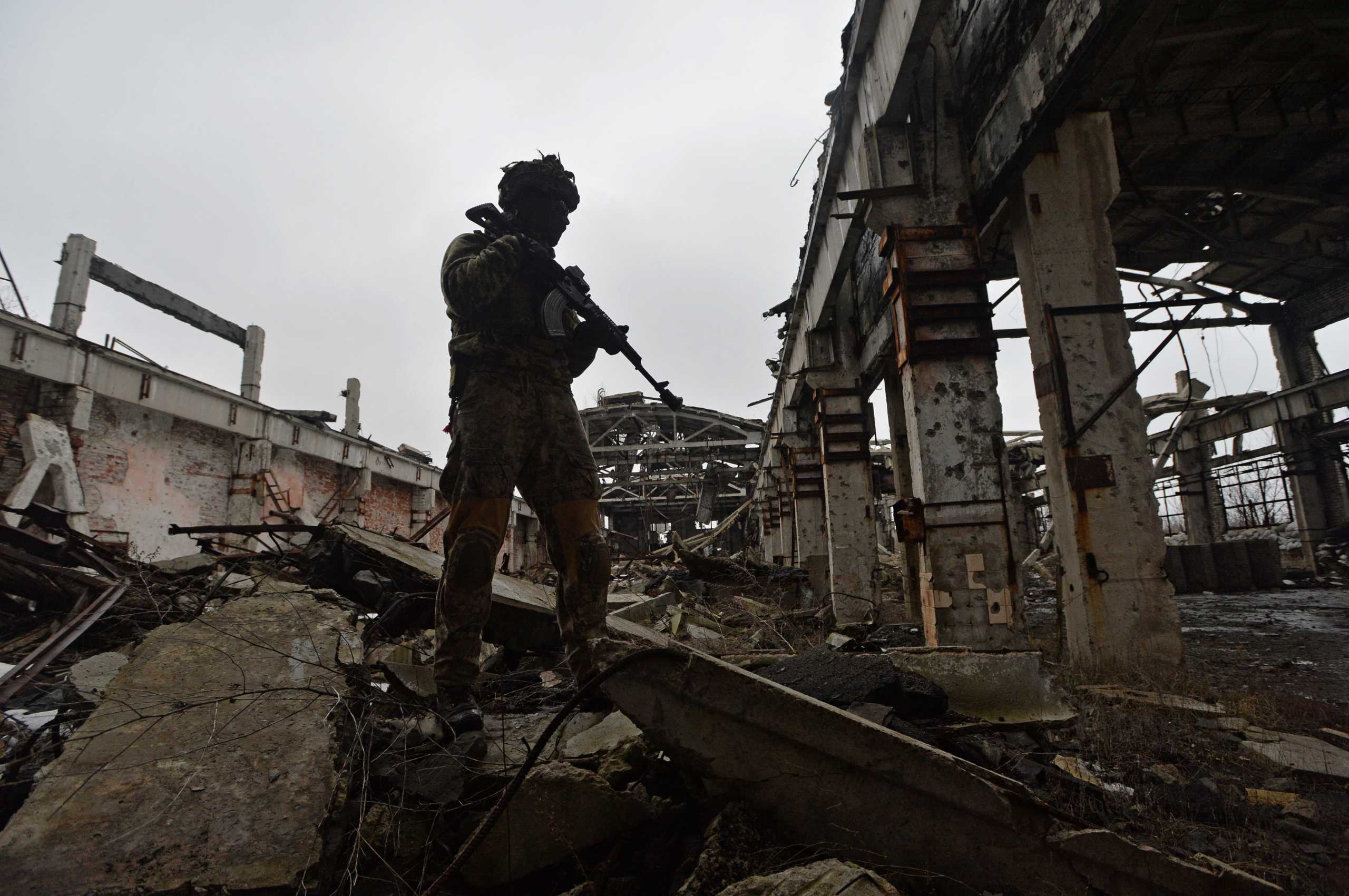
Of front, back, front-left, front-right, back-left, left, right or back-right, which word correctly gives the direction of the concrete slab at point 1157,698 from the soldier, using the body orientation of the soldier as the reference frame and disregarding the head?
front-left

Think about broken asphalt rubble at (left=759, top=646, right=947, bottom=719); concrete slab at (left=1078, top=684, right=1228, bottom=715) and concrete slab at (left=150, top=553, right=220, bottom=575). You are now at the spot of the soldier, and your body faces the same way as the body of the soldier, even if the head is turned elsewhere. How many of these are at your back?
1

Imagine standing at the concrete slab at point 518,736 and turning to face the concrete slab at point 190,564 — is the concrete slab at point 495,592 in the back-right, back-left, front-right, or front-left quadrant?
front-right

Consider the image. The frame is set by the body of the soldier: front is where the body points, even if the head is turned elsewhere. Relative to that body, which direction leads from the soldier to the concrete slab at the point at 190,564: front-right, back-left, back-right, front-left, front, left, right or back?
back

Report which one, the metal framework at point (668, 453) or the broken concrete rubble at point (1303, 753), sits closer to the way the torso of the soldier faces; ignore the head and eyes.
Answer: the broken concrete rubble

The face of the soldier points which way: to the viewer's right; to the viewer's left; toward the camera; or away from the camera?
to the viewer's right

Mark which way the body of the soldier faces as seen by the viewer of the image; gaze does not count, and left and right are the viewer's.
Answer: facing the viewer and to the right of the viewer

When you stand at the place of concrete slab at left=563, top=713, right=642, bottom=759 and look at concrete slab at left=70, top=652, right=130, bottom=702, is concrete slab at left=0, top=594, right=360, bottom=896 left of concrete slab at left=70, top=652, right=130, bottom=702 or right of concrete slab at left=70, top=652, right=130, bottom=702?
left

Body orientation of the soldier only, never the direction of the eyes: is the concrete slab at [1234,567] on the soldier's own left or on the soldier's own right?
on the soldier's own left

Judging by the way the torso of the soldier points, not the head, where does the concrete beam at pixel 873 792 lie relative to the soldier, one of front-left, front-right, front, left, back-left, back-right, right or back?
front

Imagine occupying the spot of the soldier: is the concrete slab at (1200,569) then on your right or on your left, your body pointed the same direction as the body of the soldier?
on your left
